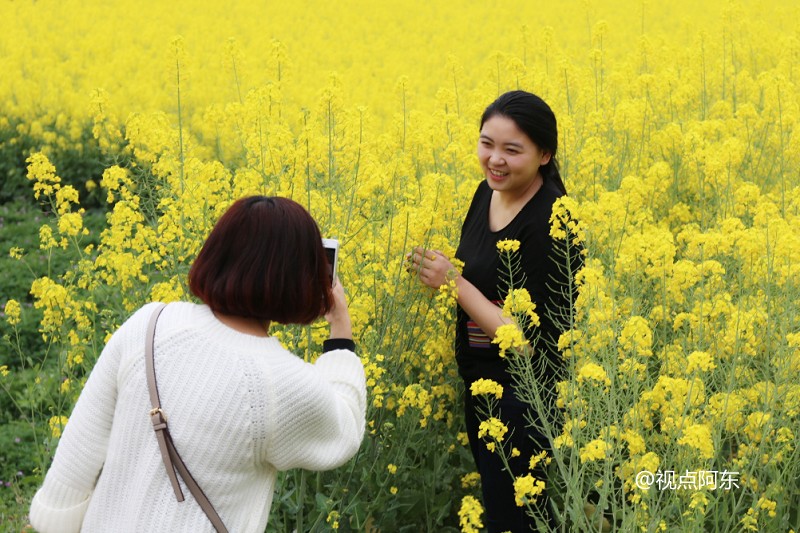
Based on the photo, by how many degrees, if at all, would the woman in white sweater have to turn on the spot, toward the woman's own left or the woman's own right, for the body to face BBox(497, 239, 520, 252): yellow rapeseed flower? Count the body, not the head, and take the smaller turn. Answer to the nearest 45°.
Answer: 0° — they already face it

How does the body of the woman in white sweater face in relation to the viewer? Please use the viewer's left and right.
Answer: facing away from the viewer and to the right of the viewer

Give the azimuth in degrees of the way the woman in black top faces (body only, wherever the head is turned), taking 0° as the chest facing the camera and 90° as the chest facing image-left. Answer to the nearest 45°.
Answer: approximately 45°

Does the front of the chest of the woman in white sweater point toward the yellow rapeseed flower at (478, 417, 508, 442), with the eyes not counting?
yes
